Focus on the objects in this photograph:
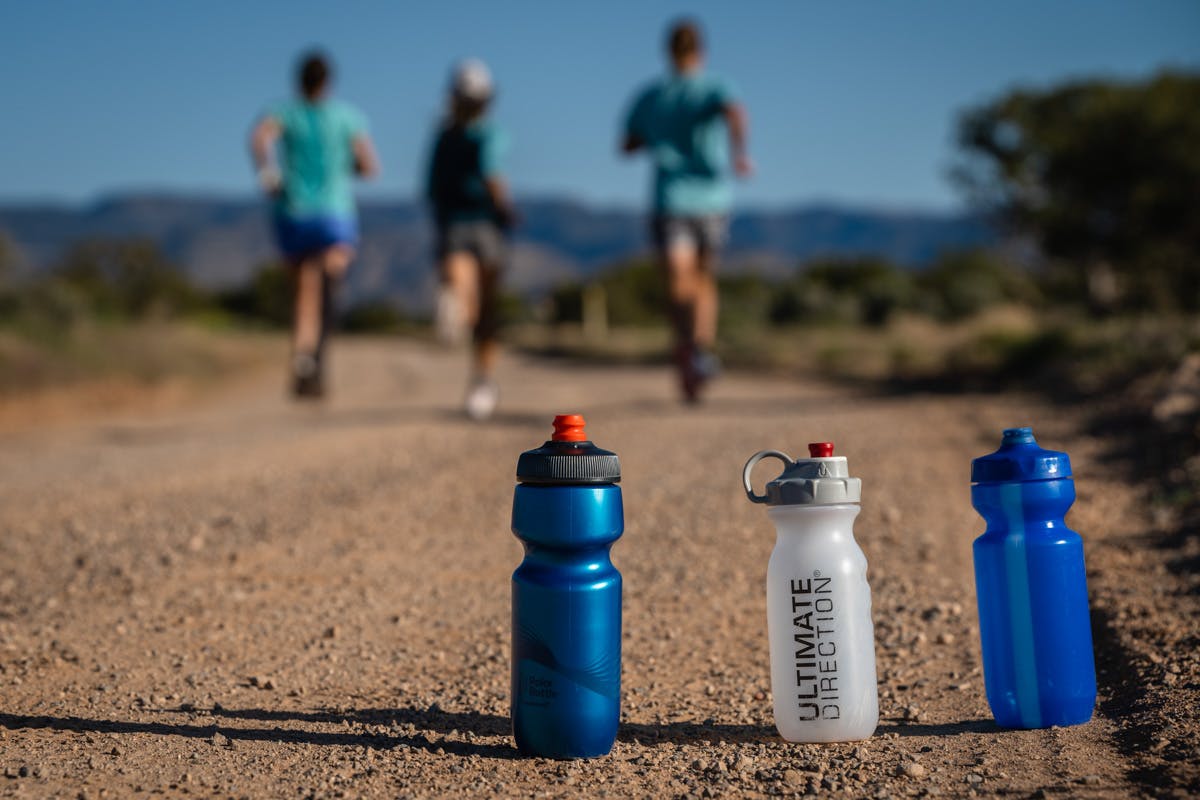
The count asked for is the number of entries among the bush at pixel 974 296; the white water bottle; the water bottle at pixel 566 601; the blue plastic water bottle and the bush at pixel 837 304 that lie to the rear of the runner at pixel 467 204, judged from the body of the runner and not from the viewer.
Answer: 3

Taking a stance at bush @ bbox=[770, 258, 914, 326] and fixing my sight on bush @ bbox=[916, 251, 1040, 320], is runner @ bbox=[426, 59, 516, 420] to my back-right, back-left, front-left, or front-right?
back-right

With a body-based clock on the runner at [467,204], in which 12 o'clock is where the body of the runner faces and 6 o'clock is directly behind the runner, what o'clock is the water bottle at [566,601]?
The water bottle is roughly at 6 o'clock from the runner.

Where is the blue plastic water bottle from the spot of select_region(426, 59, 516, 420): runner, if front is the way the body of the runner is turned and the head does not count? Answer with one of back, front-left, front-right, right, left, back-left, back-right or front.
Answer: back

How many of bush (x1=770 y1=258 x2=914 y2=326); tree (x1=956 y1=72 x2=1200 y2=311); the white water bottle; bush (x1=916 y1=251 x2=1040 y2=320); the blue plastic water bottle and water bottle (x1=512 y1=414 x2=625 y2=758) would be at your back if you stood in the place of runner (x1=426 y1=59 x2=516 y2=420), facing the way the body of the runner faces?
3

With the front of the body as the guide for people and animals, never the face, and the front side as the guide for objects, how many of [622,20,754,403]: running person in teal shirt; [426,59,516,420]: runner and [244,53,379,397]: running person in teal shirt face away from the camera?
3

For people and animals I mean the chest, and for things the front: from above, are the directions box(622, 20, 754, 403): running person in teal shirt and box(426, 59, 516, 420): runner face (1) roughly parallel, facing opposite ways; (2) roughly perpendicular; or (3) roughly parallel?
roughly parallel

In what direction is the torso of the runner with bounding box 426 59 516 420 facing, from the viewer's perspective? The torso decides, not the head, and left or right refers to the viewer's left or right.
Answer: facing away from the viewer

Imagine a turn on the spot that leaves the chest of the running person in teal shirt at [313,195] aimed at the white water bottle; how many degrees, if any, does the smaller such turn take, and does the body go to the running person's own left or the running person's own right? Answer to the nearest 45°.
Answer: approximately 180°

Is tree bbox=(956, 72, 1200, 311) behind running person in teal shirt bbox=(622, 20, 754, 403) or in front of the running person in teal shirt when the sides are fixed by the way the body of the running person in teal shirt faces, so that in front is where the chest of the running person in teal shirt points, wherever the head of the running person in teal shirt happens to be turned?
in front

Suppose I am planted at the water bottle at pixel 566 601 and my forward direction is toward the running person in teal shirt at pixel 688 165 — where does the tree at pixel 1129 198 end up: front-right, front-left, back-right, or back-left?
front-right

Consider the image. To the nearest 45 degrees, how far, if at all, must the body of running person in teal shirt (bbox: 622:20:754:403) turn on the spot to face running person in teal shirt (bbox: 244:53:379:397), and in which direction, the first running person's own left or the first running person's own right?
approximately 90° to the first running person's own left

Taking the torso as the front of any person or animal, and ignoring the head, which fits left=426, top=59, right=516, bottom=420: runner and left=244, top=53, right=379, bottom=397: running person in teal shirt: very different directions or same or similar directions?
same or similar directions

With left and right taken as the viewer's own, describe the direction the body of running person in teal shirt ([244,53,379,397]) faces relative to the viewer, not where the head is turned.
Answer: facing away from the viewer

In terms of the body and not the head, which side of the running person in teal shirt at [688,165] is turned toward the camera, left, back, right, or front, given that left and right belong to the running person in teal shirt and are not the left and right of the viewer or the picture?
back

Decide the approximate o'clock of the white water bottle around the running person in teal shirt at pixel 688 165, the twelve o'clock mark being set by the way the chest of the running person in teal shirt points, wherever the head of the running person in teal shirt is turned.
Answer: The white water bottle is roughly at 6 o'clock from the running person in teal shirt.
